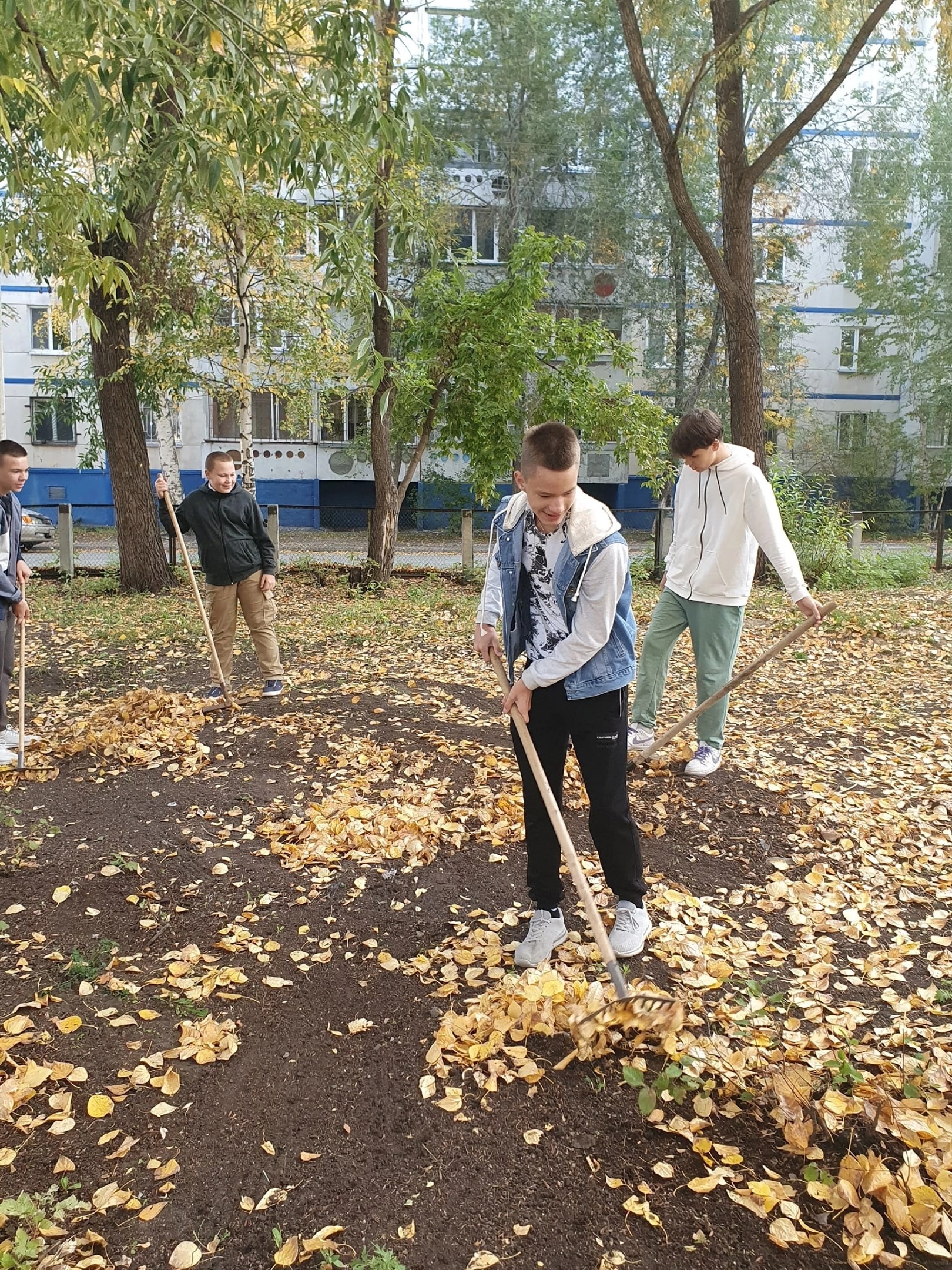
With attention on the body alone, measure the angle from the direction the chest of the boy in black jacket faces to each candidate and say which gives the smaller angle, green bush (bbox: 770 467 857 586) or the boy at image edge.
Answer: the boy at image edge

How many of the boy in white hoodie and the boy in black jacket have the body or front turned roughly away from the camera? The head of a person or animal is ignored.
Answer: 0

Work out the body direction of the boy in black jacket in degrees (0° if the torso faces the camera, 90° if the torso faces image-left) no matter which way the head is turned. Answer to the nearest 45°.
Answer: approximately 0°

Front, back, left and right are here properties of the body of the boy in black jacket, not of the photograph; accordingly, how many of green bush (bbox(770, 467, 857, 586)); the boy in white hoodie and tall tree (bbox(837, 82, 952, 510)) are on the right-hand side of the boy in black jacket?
0

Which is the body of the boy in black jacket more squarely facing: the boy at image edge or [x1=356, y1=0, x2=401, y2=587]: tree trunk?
the boy at image edge

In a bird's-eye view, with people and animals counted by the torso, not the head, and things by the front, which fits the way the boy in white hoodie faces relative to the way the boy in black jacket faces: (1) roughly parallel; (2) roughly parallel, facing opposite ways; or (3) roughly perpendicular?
roughly perpendicular

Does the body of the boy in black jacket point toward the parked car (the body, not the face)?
no

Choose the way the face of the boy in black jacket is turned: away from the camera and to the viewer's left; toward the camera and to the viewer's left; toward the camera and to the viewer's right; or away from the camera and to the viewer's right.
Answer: toward the camera and to the viewer's right
